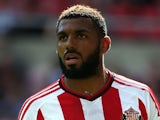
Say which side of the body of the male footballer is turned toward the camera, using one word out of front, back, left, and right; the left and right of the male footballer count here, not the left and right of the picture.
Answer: front
